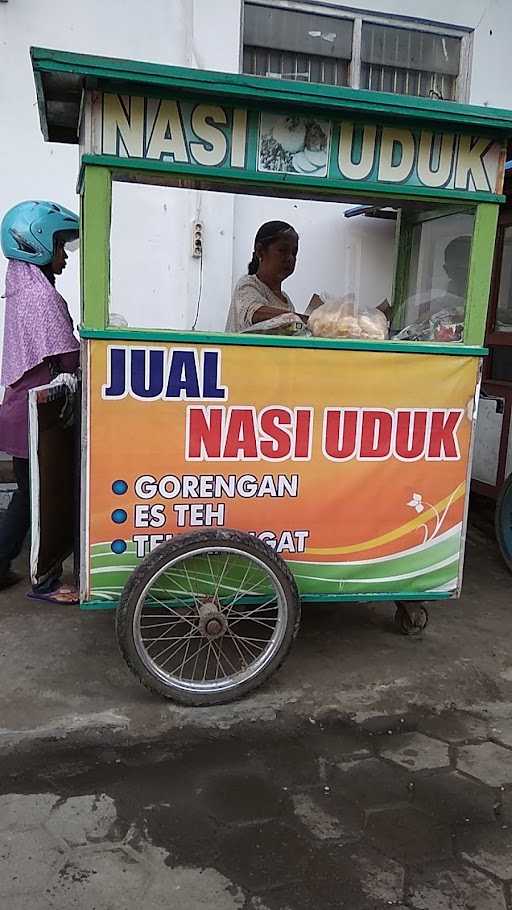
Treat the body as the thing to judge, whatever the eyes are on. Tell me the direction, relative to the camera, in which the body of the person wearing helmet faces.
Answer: to the viewer's right

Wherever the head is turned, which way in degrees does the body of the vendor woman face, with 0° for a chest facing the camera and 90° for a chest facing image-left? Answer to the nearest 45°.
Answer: approximately 315°

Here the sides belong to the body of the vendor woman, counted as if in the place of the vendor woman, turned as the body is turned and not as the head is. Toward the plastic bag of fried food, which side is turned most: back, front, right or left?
front

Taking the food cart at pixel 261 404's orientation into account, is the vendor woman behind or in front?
behind

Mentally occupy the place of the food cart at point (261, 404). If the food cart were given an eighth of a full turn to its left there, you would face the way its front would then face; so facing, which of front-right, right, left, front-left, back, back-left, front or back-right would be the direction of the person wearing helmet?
back

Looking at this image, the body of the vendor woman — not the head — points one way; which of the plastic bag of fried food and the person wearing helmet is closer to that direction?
the plastic bag of fried food

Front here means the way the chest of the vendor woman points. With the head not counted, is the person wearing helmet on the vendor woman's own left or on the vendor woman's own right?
on the vendor woman's own right

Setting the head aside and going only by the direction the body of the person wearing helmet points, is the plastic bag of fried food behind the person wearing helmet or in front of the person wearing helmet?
in front

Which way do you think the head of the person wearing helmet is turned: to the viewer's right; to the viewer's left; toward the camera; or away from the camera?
to the viewer's right
